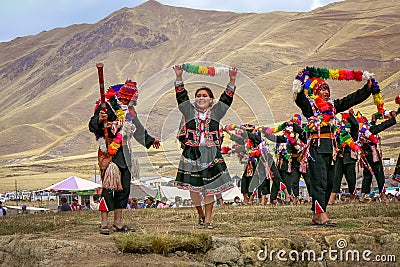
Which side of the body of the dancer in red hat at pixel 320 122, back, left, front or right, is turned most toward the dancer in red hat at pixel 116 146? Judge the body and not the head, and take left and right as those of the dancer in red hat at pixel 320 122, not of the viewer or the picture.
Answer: right

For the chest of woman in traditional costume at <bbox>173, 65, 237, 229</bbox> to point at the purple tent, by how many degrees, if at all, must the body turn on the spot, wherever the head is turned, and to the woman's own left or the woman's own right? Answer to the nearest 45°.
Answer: approximately 180°

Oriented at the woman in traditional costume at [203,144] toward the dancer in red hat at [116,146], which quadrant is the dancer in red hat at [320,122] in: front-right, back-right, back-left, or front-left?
back-left

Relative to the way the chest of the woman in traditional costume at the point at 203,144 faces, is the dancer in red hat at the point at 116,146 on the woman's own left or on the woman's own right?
on the woman's own right

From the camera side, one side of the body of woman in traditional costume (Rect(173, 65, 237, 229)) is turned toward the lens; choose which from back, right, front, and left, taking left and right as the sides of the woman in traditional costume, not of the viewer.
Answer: front

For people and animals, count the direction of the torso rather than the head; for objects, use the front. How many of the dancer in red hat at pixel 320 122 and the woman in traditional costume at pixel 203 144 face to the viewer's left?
0

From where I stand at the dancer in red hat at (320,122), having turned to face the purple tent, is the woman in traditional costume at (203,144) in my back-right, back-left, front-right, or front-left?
front-left

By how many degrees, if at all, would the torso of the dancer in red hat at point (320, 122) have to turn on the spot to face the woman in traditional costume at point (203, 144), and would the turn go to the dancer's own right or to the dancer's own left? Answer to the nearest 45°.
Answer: approximately 135° to the dancer's own right

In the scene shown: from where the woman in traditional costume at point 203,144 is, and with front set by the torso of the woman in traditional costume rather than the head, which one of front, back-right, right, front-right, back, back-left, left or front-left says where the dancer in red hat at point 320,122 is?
left

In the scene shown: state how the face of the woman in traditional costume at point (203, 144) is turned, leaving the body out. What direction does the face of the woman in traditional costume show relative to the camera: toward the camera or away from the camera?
toward the camera
